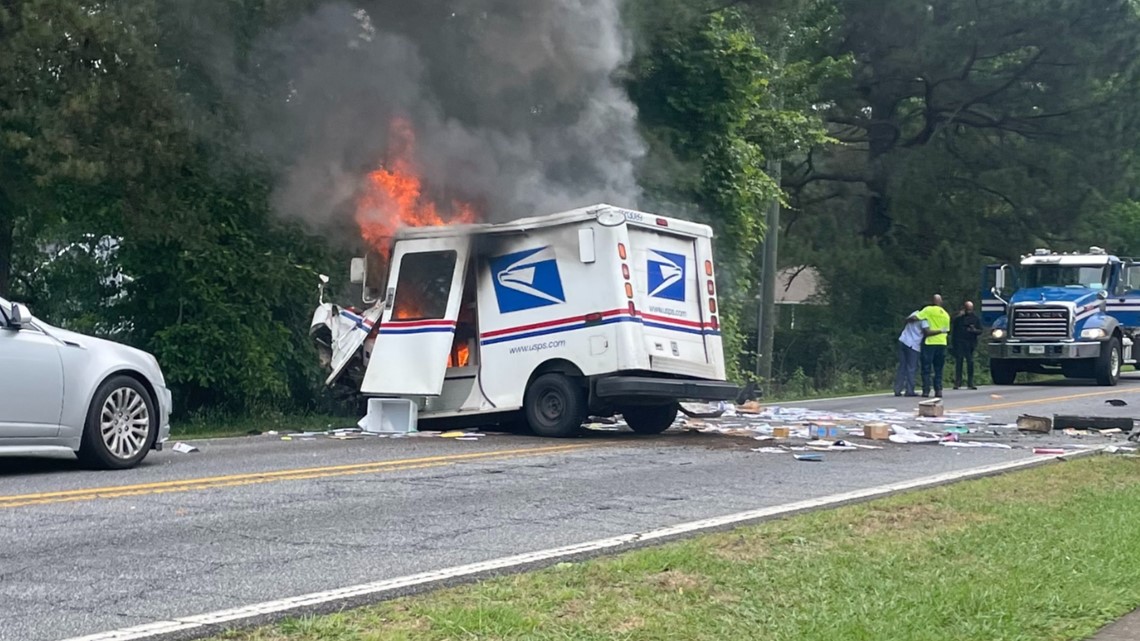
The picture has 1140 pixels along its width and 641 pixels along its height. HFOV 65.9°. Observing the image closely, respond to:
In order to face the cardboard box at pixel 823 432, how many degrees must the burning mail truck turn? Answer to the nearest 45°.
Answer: approximately 135° to its right

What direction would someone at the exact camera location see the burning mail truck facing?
facing away from the viewer and to the left of the viewer

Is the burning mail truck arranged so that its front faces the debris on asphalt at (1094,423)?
no

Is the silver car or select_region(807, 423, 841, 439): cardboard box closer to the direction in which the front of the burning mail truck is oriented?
the silver car

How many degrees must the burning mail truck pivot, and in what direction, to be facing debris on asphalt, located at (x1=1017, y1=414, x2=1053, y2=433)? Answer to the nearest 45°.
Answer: approximately 135° to its right

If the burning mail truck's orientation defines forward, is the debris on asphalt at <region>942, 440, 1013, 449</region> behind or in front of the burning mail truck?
behind

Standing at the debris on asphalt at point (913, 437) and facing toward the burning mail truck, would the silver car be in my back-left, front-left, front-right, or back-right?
front-left

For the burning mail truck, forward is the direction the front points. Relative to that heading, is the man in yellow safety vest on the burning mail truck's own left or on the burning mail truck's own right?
on the burning mail truck's own right

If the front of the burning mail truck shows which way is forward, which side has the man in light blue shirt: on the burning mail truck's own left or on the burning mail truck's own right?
on the burning mail truck's own right

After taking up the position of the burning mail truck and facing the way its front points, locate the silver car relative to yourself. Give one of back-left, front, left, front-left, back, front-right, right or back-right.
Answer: left

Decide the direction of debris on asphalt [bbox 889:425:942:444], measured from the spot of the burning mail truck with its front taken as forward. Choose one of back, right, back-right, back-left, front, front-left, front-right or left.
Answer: back-right
